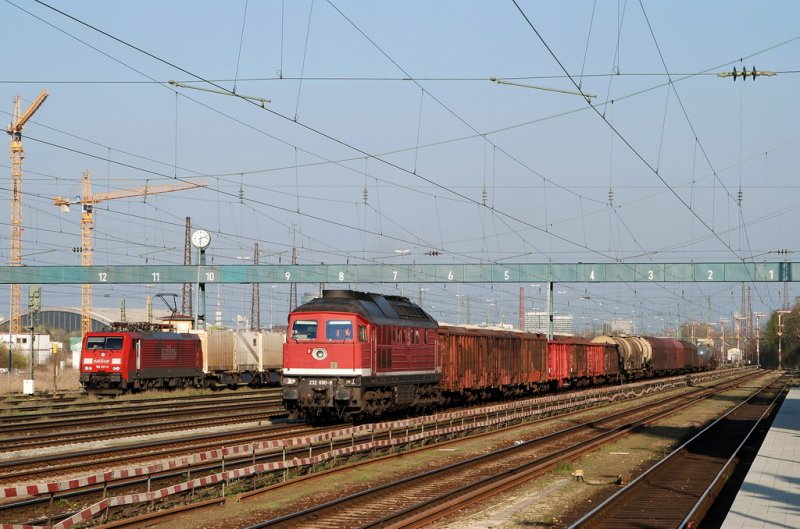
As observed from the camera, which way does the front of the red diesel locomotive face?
facing the viewer and to the left of the viewer

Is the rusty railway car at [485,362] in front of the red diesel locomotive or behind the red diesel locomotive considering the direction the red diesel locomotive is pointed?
behind
